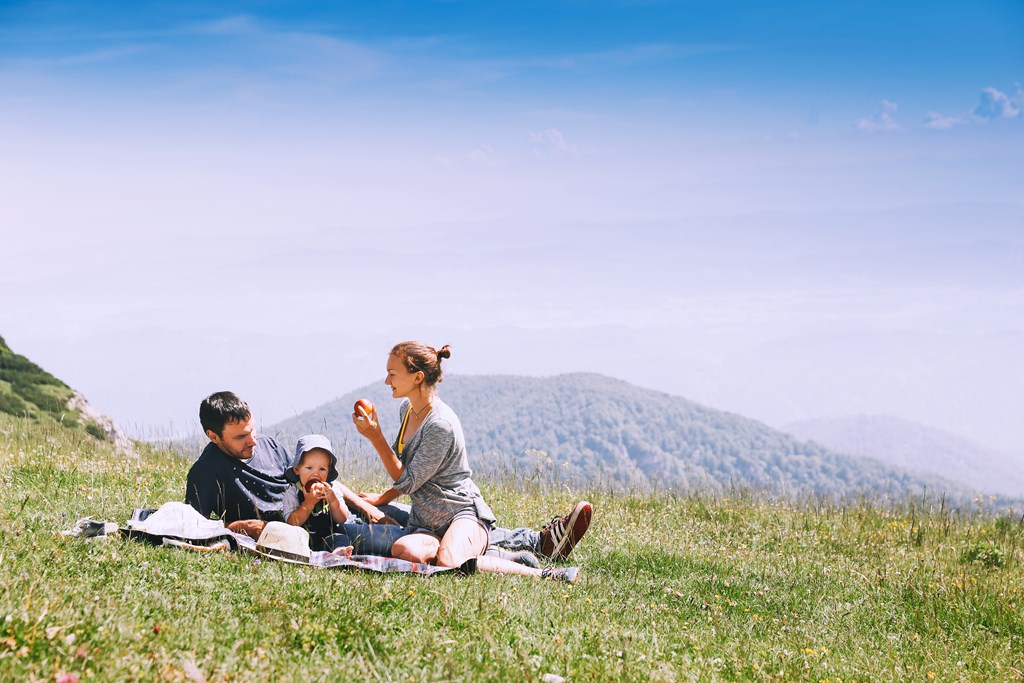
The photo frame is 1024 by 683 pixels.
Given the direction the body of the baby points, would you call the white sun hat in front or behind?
in front

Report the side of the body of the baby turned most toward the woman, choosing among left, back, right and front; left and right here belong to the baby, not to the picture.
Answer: left

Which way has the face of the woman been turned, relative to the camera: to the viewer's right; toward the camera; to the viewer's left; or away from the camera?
to the viewer's left

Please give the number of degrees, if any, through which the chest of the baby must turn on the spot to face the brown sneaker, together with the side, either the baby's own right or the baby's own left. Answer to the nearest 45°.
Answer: approximately 90° to the baby's own left

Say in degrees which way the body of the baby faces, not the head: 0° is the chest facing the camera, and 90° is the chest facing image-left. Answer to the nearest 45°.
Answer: approximately 0°
